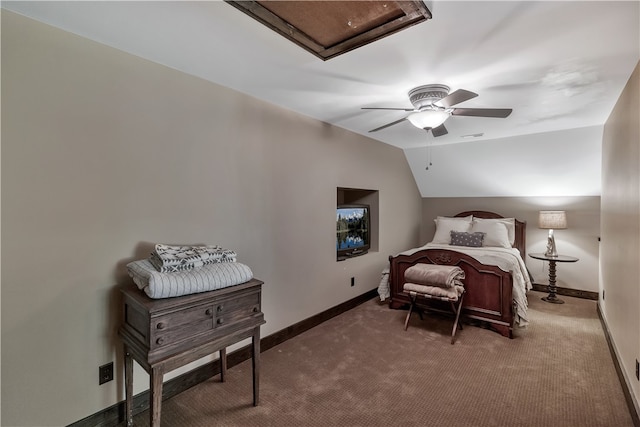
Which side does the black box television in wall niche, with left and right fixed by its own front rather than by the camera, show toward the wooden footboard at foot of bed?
front

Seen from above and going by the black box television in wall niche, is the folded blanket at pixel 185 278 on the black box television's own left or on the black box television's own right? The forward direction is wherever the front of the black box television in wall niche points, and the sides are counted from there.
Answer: on the black box television's own right

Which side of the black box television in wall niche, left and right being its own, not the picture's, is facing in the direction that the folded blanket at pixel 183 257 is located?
right

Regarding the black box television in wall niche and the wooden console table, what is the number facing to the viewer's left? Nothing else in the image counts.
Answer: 0

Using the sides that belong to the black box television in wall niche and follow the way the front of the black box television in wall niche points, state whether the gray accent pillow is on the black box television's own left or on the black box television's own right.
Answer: on the black box television's own left

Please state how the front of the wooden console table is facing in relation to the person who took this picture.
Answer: facing the viewer and to the right of the viewer

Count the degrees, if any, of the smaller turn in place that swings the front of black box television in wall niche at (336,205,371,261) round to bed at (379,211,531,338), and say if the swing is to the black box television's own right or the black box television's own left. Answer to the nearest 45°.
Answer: approximately 45° to the black box television's own left

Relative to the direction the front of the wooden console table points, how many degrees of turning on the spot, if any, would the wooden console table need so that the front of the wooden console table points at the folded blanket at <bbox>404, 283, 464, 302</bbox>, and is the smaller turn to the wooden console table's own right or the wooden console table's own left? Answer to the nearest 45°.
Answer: approximately 45° to the wooden console table's own left

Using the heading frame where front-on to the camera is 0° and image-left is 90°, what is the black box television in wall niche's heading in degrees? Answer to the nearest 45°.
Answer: approximately 315°
